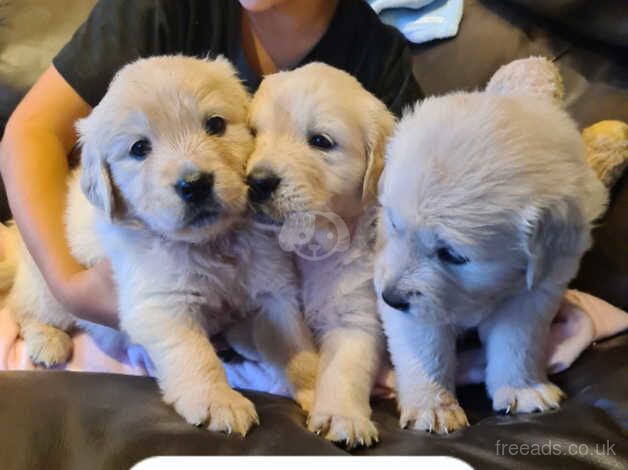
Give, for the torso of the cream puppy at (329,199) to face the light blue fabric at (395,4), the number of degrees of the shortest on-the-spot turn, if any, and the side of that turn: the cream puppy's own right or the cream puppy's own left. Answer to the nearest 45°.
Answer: approximately 135° to the cream puppy's own right

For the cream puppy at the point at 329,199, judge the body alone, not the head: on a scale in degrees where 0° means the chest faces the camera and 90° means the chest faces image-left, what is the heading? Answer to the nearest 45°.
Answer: approximately 45°

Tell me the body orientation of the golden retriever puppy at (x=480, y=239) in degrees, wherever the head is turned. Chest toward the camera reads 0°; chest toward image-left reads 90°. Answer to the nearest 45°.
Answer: approximately 45°

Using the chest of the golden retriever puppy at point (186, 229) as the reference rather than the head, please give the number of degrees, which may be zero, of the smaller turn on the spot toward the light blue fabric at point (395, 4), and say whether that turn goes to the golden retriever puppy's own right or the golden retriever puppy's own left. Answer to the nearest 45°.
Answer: approximately 90° to the golden retriever puppy's own left

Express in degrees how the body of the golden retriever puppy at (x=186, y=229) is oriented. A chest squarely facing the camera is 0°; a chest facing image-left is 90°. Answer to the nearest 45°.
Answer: approximately 315°
